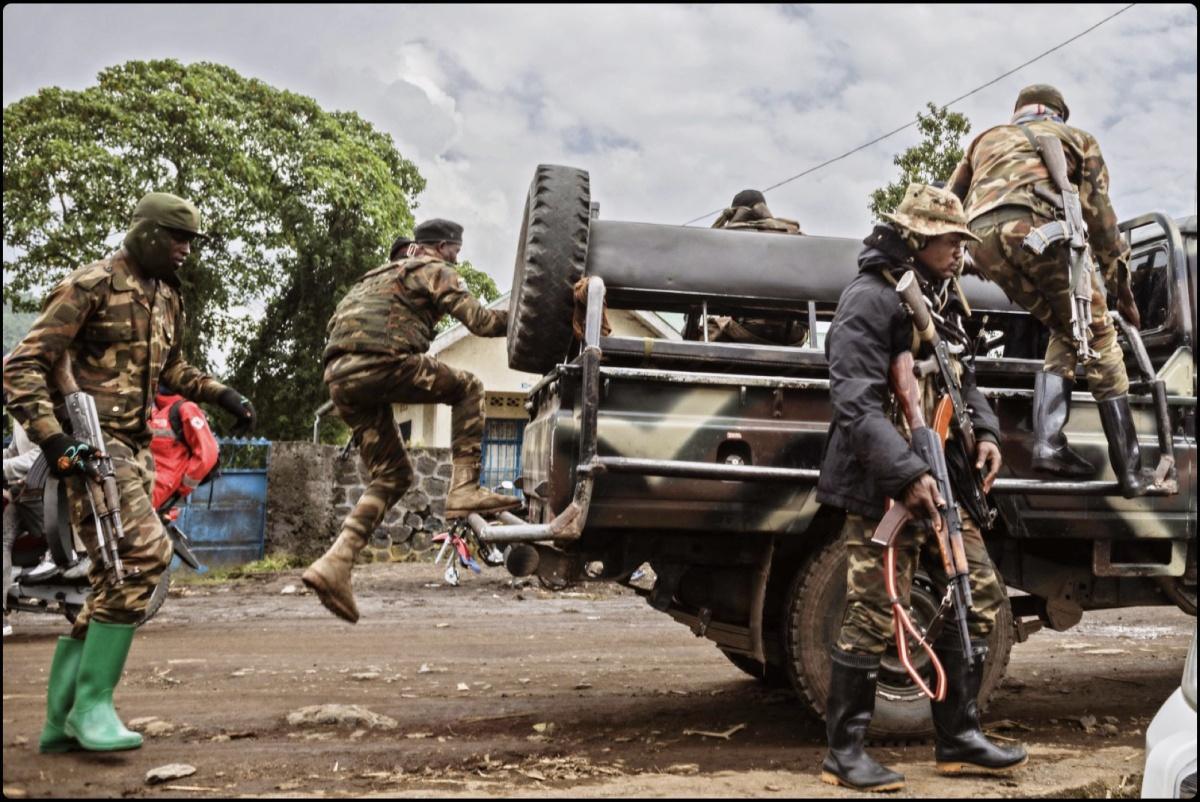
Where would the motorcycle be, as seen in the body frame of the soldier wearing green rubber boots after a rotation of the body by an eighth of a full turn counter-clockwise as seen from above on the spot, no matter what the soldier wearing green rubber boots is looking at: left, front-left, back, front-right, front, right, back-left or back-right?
left

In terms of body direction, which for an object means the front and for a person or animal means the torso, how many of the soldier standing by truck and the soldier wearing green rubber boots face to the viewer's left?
0

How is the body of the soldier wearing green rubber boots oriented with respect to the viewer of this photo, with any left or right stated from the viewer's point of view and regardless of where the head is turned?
facing the viewer and to the right of the viewer

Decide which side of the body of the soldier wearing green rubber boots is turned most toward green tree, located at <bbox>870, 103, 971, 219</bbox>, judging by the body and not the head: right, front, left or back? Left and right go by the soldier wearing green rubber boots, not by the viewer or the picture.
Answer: left

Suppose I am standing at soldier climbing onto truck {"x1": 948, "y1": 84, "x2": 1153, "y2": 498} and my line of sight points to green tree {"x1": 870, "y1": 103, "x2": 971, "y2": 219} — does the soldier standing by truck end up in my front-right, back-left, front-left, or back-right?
back-left

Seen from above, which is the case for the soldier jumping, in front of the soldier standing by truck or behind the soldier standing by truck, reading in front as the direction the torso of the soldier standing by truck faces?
behind

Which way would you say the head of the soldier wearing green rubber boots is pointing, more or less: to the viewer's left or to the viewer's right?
to the viewer's right

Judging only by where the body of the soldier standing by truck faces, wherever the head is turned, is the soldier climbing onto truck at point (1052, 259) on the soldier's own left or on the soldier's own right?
on the soldier's own left

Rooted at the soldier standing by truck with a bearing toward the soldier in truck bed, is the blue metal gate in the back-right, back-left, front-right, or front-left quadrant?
front-left

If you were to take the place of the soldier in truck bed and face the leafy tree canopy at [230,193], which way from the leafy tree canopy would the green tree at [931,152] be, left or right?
right

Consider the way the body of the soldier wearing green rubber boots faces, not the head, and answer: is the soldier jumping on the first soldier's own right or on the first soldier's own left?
on the first soldier's own left
